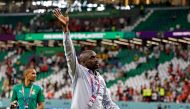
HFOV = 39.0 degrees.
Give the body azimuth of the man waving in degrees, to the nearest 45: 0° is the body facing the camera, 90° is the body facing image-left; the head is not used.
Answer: approximately 315°
